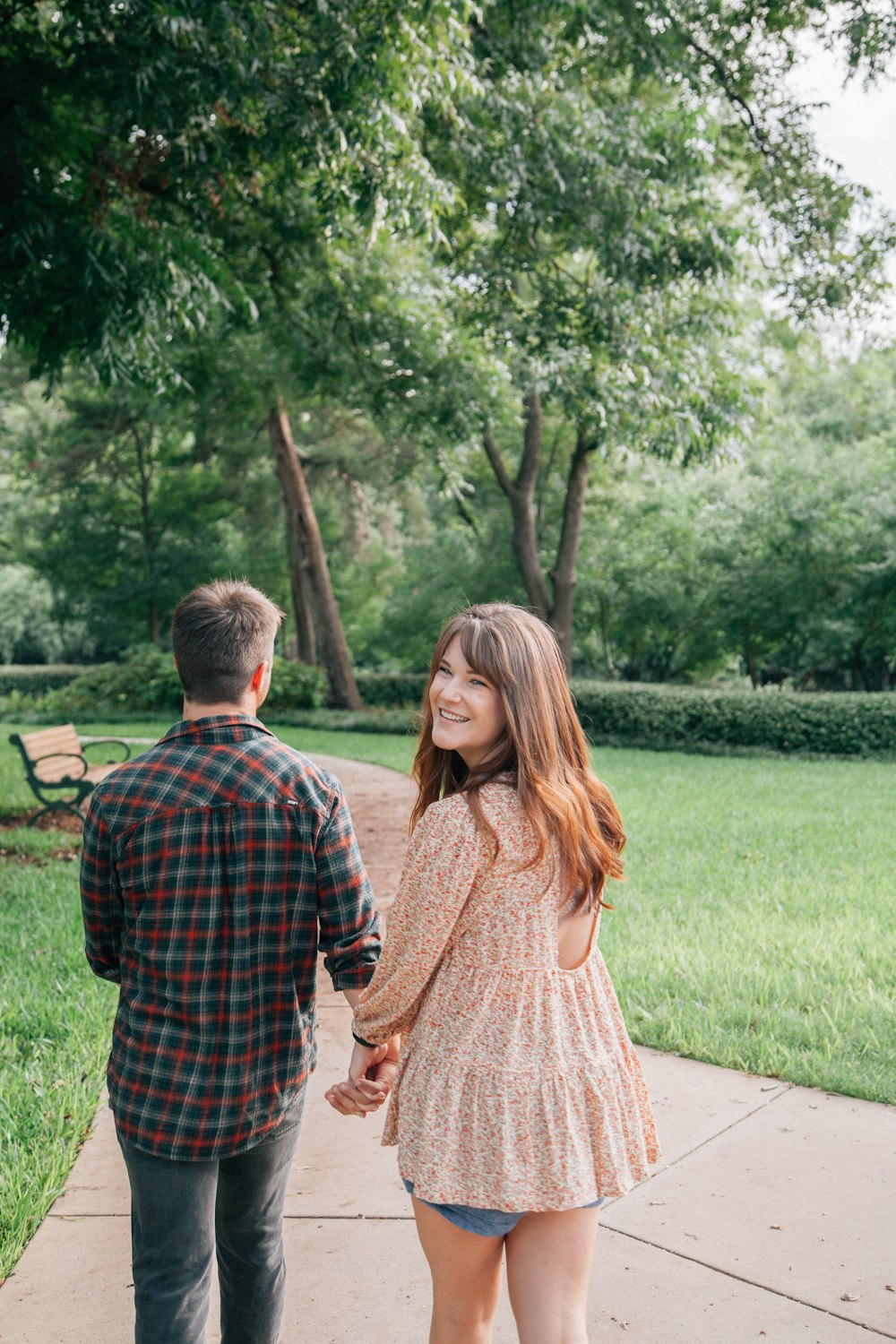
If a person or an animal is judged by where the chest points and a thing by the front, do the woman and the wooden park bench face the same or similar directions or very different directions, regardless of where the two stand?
very different directions

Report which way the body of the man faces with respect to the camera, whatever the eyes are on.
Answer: away from the camera

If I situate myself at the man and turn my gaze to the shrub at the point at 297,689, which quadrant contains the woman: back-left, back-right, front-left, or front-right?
back-right

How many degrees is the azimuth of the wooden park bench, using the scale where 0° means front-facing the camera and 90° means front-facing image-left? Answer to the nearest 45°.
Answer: approximately 315°

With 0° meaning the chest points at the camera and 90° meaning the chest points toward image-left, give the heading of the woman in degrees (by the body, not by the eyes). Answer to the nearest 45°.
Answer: approximately 135°

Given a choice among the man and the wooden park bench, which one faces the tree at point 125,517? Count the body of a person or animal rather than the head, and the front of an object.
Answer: the man

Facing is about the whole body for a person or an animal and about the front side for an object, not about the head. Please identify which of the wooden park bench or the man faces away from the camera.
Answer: the man

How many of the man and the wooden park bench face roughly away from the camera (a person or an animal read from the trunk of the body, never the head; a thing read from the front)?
1

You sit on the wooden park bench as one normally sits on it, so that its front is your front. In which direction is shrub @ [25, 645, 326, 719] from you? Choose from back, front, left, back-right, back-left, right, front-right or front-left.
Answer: back-left

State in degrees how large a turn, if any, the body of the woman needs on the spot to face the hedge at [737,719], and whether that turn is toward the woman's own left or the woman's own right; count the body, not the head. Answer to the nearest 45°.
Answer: approximately 45° to the woman's own right
